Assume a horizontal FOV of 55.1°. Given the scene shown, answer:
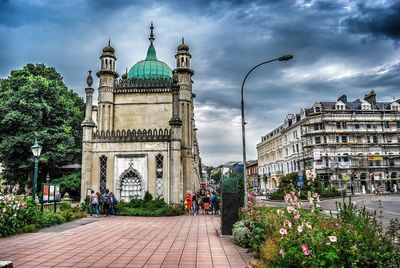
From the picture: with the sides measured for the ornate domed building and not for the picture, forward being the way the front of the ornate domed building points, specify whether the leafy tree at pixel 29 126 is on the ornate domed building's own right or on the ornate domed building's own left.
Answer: on the ornate domed building's own right

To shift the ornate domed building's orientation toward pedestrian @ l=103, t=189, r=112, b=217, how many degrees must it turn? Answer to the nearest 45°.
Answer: approximately 45° to its right

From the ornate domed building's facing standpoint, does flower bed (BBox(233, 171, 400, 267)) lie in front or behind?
in front

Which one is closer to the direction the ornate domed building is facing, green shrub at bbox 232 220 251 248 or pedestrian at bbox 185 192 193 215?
the green shrub

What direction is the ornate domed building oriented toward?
toward the camera

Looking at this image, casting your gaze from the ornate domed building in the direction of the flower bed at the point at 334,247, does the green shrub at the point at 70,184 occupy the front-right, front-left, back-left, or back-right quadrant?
back-right

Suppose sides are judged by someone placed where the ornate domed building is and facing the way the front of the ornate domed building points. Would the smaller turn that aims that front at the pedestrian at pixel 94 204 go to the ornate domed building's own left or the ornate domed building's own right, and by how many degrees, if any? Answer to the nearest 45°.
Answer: approximately 45° to the ornate domed building's own right

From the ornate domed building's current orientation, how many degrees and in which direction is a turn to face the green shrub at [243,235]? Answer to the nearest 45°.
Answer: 0° — it already faces it

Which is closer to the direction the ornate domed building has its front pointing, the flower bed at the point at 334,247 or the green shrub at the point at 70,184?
the flower bed
